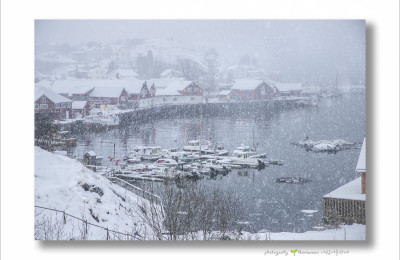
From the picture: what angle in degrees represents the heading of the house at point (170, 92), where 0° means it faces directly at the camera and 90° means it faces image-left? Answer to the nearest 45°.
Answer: approximately 0°

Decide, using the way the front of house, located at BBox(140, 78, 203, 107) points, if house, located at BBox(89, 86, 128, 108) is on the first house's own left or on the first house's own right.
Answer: on the first house's own right

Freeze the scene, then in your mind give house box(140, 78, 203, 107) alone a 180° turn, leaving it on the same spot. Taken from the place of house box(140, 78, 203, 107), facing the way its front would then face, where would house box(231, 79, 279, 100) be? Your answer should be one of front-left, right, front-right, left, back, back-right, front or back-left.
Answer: right

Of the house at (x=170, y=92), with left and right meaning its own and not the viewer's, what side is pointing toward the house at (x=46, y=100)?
right

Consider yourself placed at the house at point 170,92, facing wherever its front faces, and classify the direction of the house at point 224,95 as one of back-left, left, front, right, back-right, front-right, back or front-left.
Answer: left
